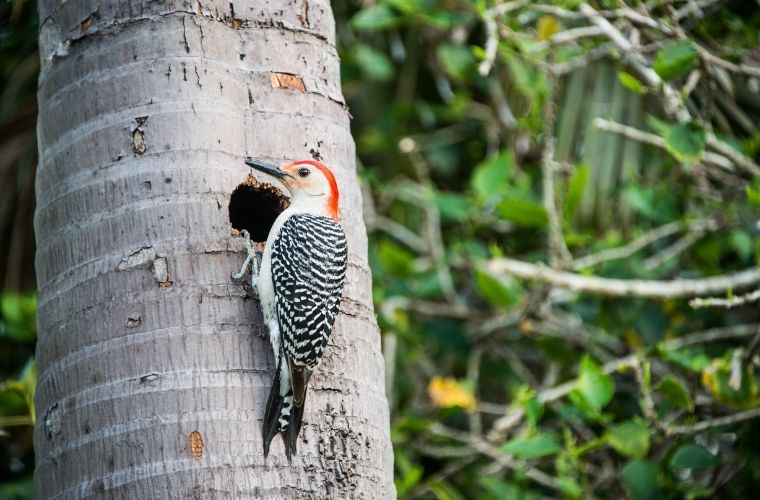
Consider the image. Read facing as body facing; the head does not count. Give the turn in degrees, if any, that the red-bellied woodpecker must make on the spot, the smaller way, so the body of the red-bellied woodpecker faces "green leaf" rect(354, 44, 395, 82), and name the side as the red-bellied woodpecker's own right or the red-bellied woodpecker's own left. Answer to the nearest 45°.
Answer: approximately 90° to the red-bellied woodpecker's own right

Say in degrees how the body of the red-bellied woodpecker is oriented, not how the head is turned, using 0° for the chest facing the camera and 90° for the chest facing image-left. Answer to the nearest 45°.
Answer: approximately 90°

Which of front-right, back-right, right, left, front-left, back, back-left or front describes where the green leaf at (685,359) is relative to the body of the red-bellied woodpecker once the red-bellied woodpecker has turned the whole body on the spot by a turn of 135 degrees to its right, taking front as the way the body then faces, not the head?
front
